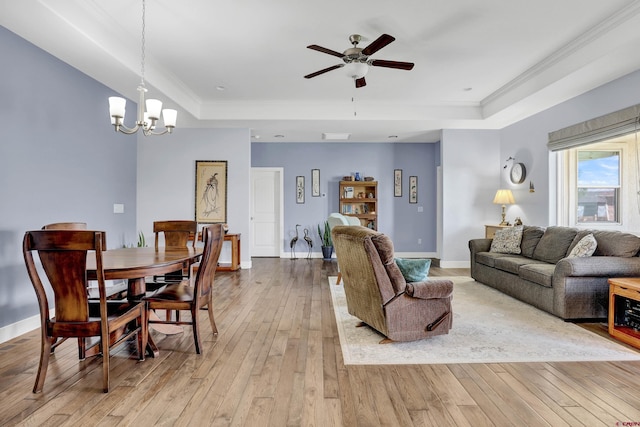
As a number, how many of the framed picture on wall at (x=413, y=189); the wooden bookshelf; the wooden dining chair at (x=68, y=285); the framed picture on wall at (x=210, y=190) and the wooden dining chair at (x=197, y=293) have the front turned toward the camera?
3

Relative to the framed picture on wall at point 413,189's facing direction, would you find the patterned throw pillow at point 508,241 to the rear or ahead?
ahead

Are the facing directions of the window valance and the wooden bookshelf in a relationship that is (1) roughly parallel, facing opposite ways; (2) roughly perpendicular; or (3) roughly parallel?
roughly perpendicular

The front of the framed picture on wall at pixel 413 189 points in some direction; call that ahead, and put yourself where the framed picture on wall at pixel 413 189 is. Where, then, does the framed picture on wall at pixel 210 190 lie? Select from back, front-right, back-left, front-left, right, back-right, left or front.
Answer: front-right

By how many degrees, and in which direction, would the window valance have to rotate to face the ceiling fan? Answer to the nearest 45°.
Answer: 0° — it already faces it

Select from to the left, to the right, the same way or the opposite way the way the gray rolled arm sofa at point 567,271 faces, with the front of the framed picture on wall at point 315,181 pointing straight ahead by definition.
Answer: to the right

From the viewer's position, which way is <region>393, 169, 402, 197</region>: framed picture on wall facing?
facing the viewer

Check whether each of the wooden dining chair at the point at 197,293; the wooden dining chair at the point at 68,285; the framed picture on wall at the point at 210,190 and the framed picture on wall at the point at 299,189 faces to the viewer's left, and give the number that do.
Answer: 1

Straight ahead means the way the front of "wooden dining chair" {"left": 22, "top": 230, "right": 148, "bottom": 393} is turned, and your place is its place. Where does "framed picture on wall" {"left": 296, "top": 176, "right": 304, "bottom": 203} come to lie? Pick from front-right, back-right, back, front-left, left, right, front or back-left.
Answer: front

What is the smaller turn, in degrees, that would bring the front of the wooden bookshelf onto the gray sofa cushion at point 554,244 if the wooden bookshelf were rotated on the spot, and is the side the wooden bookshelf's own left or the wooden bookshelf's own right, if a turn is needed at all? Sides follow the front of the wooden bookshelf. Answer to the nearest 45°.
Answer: approximately 45° to the wooden bookshelf's own left

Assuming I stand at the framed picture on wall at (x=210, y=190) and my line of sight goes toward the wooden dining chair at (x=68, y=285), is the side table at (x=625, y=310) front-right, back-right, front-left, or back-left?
front-left

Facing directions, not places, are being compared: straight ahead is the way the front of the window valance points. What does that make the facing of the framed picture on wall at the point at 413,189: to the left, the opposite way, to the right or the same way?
to the left

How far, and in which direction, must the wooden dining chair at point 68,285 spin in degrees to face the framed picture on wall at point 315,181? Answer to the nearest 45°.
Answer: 0° — it already faces it

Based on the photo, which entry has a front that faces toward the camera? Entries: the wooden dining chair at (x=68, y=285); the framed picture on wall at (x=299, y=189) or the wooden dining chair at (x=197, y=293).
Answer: the framed picture on wall

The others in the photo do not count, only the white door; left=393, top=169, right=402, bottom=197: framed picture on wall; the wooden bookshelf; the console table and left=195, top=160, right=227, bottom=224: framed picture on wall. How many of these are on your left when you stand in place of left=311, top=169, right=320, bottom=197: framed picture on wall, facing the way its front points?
2

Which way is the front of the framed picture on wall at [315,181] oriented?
toward the camera

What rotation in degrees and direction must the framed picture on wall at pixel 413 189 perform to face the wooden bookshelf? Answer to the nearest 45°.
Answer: approximately 90° to its right

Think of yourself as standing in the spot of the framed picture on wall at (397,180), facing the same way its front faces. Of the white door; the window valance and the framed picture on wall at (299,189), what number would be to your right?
2

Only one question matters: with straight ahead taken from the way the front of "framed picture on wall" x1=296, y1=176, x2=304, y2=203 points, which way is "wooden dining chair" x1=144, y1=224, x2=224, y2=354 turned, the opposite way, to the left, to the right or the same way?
to the right

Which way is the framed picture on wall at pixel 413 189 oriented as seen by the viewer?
toward the camera

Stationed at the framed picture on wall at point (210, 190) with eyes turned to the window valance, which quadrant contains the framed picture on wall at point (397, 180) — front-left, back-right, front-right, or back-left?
front-left

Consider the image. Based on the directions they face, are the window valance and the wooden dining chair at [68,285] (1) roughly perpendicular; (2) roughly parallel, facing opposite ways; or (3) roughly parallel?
roughly perpendicular

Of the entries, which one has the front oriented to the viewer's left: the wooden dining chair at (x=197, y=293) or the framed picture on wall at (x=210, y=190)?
the wooden dining chair

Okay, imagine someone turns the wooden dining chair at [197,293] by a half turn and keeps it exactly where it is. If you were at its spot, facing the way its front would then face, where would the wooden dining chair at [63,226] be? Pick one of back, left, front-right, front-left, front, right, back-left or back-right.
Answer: back-left
